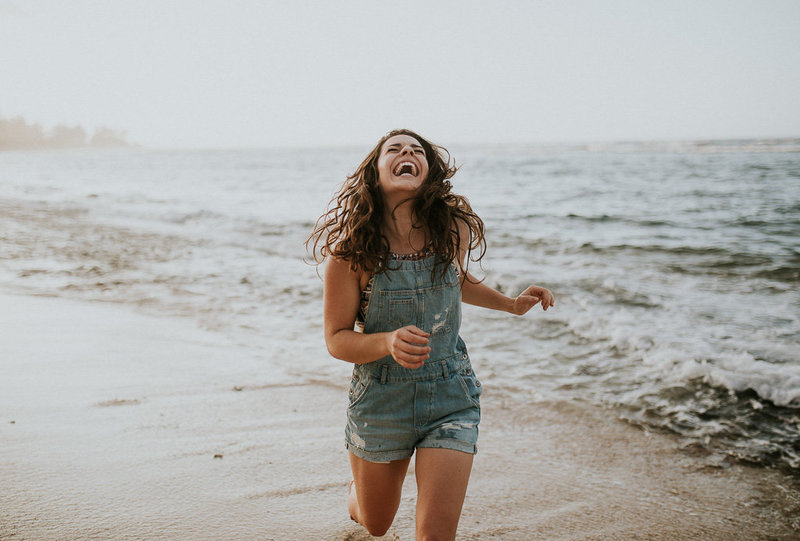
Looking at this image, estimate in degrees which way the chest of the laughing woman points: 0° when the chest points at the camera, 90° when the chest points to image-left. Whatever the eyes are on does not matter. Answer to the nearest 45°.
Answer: approximately 0°
